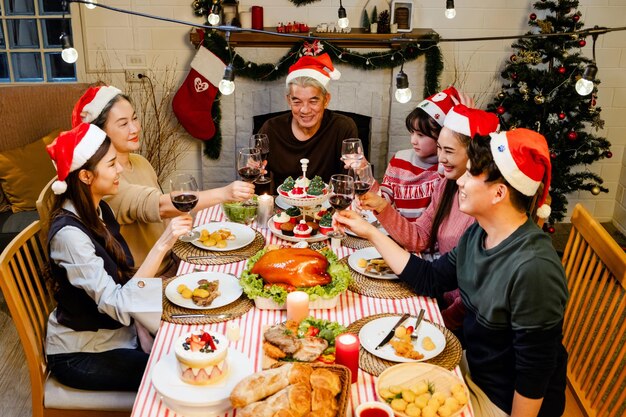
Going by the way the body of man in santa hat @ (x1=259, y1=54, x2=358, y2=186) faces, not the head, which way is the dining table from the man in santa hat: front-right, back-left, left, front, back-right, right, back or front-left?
front

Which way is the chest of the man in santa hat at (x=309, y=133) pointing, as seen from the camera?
toward the camera

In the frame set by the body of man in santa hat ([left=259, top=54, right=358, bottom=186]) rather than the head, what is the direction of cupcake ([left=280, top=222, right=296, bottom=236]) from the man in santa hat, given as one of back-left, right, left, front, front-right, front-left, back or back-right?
front

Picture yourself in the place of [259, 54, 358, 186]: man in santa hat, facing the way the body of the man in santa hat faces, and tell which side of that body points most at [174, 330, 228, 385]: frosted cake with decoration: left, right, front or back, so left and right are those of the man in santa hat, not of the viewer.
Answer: front

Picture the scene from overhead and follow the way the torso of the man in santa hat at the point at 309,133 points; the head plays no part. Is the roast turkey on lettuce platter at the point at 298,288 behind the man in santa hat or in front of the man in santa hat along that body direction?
in front

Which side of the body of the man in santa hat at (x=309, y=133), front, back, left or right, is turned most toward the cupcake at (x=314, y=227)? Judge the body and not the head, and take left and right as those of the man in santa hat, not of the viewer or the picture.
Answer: front

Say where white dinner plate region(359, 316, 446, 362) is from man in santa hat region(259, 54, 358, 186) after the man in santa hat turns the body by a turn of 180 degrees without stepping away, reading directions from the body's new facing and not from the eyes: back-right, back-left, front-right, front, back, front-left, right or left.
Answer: back

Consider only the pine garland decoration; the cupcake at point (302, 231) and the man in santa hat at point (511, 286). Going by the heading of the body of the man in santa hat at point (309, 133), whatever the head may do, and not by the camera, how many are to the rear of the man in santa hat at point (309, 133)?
1

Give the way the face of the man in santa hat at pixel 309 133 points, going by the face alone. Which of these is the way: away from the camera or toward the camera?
toward the camera

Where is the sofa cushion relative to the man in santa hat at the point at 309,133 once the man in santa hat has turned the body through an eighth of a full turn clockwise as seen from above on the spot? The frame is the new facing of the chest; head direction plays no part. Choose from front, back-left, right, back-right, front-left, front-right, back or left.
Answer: front-right

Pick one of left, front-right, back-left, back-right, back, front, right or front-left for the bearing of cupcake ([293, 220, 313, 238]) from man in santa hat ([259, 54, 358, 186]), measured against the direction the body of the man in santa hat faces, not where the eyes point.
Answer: front

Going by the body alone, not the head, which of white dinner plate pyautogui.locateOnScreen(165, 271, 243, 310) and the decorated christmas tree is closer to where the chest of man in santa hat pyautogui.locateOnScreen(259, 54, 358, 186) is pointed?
the white dinner plate

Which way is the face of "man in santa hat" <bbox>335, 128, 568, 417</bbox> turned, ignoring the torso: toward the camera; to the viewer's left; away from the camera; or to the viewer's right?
to the viewer's left

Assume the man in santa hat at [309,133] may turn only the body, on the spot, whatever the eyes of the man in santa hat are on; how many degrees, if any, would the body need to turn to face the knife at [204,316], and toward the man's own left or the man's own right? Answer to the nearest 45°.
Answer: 0° — they already face it

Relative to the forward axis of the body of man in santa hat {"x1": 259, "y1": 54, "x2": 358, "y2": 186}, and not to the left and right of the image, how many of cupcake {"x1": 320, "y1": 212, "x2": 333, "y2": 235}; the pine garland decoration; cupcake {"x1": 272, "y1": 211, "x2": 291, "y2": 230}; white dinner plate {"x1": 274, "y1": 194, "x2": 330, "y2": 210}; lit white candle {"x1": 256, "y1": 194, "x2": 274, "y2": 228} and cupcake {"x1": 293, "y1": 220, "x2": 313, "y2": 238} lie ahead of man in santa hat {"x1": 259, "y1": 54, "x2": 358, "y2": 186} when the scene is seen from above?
5

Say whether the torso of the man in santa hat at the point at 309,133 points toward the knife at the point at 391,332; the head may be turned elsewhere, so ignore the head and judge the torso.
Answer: yes

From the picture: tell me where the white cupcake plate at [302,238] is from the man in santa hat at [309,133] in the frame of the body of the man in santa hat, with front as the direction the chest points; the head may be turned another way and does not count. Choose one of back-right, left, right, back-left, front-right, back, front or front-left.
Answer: front

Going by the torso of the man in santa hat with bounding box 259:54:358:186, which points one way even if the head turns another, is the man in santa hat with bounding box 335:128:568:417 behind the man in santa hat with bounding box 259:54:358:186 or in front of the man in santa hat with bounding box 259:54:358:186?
in front

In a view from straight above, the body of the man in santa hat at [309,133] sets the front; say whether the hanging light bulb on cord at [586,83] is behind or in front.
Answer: in front

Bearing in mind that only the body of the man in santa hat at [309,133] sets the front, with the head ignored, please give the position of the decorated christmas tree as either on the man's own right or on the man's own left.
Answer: on the man's own left
